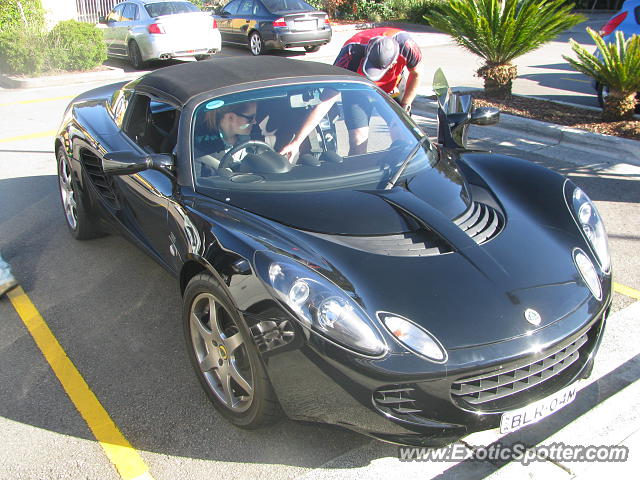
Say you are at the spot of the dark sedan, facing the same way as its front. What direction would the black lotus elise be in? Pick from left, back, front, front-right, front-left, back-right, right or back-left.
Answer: back-left

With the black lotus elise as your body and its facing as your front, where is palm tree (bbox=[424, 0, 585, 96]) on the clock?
The palm tree is roughly at 8 o'clock from the black lotus elise.

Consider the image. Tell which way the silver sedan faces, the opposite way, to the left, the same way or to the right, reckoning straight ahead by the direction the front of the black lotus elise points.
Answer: the opposite way

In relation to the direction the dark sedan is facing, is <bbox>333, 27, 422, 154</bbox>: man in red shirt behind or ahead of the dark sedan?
behind

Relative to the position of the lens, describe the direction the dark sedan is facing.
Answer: facing away from the viewer and to the left of the viewer

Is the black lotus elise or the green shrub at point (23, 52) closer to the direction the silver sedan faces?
the green shrub

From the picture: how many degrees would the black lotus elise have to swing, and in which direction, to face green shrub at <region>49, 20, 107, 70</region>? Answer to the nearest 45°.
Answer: approximately 180°
